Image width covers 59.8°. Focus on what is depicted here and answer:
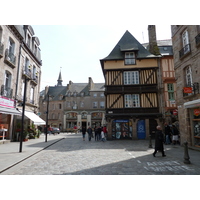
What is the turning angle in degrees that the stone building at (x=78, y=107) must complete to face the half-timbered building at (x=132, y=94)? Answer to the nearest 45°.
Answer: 0° — it already faces it

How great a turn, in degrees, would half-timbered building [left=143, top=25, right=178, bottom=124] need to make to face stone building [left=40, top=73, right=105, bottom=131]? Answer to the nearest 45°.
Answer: approximately 135° to its right

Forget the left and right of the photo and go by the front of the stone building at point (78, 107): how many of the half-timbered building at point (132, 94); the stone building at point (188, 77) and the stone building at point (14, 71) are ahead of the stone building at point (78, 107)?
3

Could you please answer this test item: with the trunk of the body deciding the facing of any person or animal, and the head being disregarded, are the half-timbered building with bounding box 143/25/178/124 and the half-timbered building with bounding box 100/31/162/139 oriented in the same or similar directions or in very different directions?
same or similar directions

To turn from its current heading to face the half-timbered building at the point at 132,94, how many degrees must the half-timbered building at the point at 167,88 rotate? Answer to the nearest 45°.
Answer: approximately 90° to its right

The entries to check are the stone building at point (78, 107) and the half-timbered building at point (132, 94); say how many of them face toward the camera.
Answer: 2

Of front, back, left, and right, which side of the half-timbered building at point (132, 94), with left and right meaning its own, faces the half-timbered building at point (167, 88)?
left

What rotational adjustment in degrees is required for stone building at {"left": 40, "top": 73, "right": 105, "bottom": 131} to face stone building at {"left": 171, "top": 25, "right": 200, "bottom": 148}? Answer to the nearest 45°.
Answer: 0° — it already faces it

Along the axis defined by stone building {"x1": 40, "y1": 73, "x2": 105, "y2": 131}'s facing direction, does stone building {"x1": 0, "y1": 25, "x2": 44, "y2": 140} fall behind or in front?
in front

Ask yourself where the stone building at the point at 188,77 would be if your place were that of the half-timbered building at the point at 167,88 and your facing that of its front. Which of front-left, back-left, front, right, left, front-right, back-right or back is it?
front

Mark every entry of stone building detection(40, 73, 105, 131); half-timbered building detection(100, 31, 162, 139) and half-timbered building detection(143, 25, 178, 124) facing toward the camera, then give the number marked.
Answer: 3

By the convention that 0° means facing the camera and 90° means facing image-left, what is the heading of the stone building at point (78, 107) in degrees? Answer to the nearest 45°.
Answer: approximately 0°

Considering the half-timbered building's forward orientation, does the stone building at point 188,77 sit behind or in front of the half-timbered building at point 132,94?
in front

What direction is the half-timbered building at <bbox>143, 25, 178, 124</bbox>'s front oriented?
toward the camera

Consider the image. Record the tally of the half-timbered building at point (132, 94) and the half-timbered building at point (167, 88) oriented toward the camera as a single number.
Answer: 2
